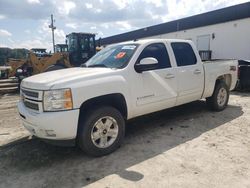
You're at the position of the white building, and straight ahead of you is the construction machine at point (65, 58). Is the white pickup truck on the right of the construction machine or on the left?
left

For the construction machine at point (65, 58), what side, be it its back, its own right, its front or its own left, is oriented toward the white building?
back

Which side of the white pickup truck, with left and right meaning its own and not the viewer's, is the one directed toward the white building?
back

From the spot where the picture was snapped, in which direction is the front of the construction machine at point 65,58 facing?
facing to the left of the viewer

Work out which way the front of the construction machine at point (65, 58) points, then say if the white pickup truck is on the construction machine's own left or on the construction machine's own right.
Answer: on the construction machine's own left

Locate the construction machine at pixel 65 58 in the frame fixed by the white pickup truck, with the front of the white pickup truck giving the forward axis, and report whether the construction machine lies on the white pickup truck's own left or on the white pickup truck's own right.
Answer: on the white pickup truck's own right

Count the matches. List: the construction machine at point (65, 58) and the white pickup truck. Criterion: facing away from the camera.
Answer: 0

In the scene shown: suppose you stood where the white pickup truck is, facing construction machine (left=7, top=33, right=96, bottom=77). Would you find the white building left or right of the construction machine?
right

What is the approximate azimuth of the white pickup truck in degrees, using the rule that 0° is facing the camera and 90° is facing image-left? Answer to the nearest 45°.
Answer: approximately 45°
